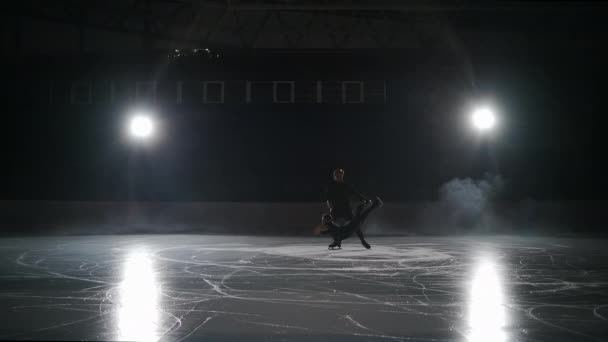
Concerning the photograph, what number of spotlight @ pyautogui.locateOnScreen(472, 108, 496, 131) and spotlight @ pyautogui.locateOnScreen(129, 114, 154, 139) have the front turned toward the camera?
2

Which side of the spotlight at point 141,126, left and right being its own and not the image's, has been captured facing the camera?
front

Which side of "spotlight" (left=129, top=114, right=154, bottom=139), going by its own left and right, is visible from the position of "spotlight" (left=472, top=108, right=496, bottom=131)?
left

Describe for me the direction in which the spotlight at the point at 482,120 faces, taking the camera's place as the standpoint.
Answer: facing the viewer

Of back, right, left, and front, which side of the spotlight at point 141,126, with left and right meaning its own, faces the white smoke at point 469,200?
left
